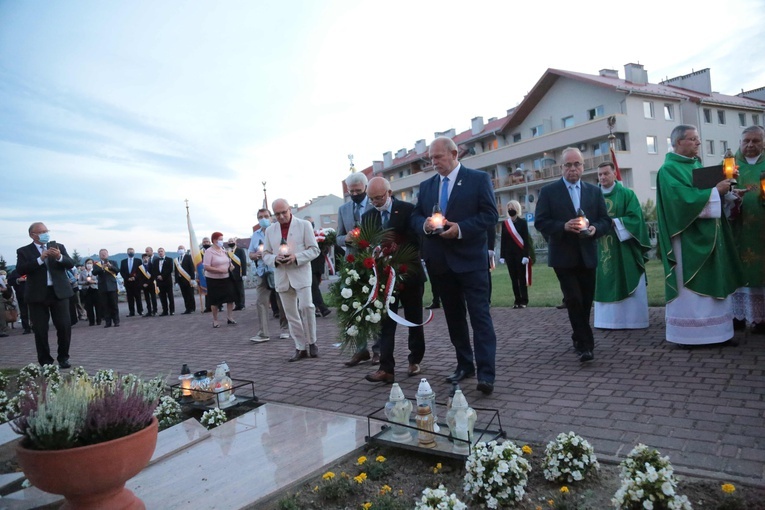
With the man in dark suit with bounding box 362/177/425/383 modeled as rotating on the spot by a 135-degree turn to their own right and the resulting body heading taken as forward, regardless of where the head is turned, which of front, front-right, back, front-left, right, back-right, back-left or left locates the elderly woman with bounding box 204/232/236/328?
front-left

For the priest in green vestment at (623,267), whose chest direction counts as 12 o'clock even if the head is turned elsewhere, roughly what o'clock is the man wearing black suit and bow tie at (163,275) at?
The man wearing black suit and bow tie is roughly at 2 o'clock from the priest in green vestment.

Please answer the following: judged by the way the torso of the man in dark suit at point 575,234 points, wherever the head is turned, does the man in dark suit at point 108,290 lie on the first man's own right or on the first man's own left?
on the first man's own right

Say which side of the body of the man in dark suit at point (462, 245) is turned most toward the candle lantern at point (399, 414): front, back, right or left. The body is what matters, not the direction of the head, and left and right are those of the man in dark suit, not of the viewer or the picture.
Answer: front

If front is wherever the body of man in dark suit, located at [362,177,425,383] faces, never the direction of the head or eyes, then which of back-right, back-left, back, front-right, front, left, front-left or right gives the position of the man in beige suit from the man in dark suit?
right

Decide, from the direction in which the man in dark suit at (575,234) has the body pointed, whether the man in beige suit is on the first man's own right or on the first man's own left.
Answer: on the first man's own right

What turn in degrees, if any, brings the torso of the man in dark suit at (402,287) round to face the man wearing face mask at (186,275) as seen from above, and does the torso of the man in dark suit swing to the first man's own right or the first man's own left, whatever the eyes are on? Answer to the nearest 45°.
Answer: approximately 90° to the first man's own right

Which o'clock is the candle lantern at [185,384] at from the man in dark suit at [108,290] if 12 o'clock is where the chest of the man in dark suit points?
The candle lantern is roughly at 12 o'clock from the man in dark suit.

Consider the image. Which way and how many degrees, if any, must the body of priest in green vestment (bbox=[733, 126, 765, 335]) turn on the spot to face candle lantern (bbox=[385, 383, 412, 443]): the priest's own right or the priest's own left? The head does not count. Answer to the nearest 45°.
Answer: approximately 45° to the priest's own right

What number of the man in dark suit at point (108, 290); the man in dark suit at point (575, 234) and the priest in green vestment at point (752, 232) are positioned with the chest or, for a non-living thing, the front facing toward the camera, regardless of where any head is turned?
3
